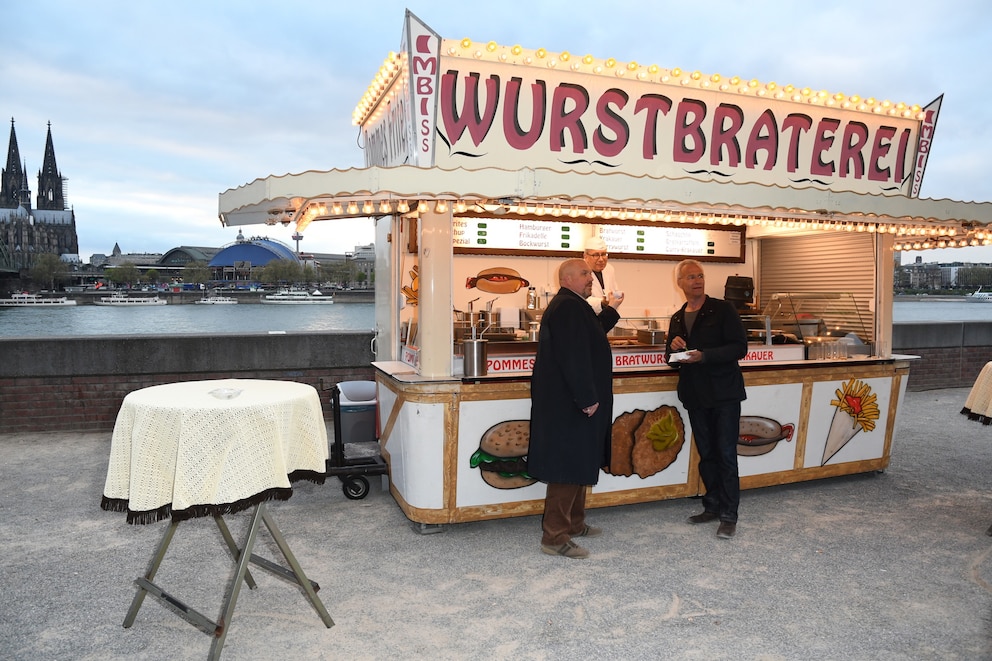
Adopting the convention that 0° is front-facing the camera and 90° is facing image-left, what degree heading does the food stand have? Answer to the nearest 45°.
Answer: approximately 315°

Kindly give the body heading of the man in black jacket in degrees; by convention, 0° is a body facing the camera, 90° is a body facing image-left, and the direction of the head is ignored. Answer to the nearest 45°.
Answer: approximately 45°

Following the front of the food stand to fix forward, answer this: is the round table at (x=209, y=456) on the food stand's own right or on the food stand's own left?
on the food stand's own right

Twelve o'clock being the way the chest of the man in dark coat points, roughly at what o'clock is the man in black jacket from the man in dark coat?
The man in black jacket is roughly at 11 o'clock from the man in dark coat.

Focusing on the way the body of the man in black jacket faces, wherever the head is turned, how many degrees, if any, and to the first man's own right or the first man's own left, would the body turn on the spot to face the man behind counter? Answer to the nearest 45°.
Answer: approximately 90° to the first man's own right

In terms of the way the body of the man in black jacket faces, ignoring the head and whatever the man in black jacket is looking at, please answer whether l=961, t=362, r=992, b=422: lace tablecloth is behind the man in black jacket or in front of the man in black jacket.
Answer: behind

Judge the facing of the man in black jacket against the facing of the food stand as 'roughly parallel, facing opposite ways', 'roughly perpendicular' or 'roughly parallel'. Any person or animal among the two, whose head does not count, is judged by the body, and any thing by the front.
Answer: roughly perpendicular

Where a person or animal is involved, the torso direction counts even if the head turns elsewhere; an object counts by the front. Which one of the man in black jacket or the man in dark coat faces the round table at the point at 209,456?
the man in black jacket

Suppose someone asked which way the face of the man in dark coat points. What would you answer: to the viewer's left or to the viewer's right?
to the viewer's right

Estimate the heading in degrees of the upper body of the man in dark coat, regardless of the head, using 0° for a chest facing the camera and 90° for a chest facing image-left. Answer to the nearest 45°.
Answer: approximately 270°

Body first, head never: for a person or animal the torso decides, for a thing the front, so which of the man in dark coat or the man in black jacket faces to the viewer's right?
the man in dark coat

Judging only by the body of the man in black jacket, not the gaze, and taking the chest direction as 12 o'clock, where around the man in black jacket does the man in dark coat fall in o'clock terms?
The man in dark coat is roughly at 12 o'clock from the man in black jacket.

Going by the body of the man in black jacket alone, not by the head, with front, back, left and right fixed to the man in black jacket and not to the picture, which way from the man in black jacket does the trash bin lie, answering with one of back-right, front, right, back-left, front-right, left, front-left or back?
front-right

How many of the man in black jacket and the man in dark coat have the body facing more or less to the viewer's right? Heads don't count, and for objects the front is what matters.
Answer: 1
